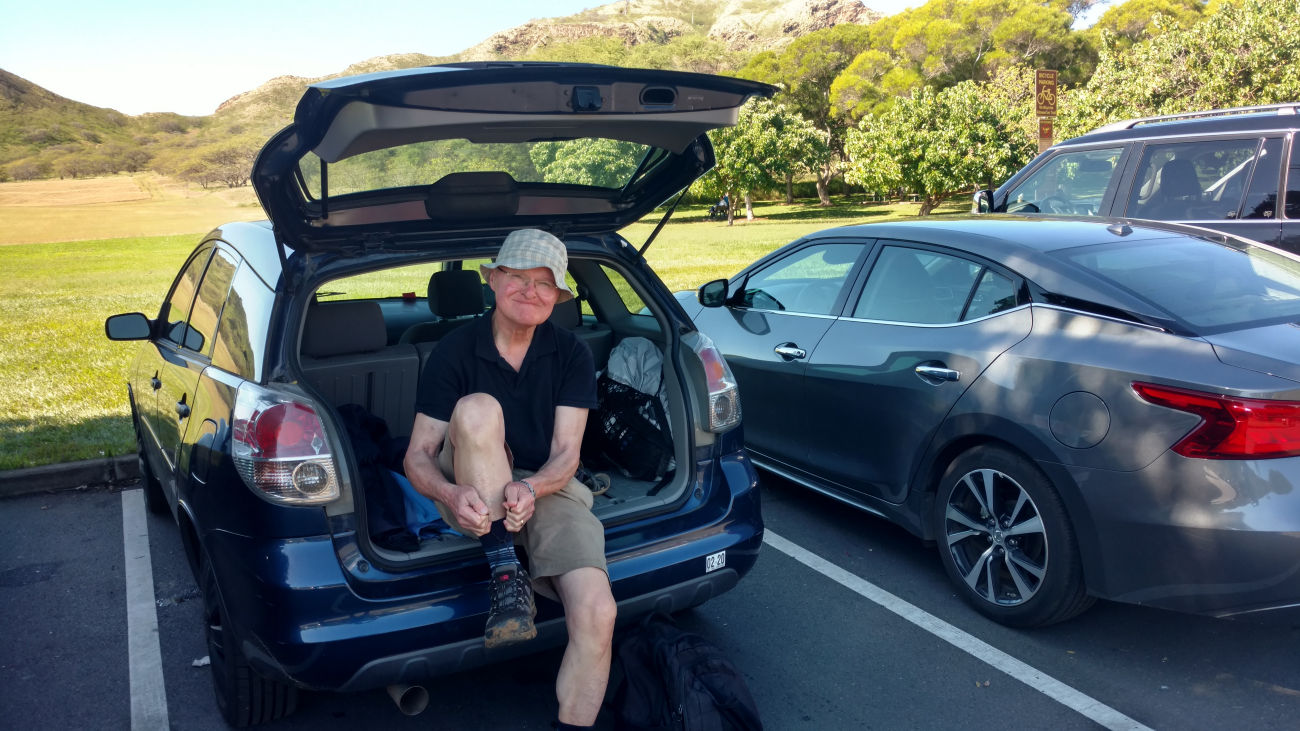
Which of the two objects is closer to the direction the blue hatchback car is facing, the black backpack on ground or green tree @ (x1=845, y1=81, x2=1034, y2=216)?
the green tree

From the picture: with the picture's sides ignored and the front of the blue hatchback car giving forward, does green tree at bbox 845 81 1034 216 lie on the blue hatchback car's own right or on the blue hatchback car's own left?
on the blue hatchback car's own right

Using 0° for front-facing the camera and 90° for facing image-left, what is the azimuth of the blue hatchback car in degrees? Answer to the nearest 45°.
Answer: approximately 135°

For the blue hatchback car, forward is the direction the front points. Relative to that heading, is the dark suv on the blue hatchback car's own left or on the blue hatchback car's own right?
on the blue hatchback car's own right

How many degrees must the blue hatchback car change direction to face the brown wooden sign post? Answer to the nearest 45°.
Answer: approximately 90° to its right

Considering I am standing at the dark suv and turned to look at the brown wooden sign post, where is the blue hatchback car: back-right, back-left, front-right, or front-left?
back-left

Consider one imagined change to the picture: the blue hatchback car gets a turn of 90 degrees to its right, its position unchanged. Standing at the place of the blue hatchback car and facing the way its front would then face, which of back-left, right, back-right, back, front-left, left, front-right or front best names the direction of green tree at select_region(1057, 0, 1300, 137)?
front

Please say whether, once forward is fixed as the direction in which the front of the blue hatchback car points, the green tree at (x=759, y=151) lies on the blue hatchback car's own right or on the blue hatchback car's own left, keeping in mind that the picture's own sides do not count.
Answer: on the blue hatchback car's own right

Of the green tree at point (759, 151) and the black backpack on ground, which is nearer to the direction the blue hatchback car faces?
the green tree

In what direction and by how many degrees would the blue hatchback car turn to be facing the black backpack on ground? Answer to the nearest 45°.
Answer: approximately 180°
